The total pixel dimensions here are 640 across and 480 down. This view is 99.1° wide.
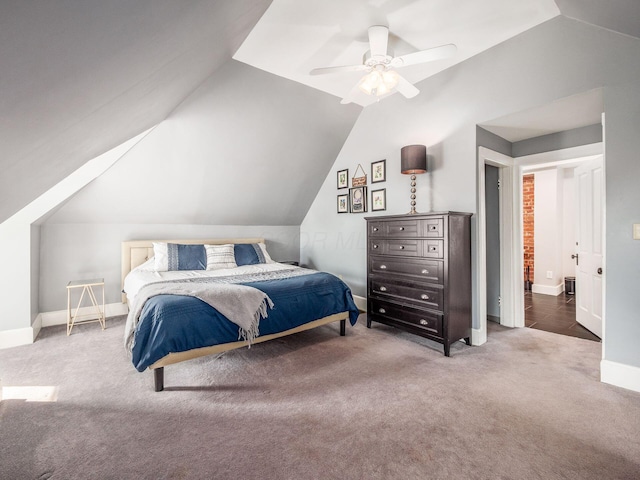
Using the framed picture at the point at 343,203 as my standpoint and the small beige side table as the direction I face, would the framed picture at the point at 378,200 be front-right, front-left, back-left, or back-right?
back-left

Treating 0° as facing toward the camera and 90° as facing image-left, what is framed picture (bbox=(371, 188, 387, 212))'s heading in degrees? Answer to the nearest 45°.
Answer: approximately 45°

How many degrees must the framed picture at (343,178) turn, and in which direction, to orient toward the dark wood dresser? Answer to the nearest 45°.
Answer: approximately 90° to its left

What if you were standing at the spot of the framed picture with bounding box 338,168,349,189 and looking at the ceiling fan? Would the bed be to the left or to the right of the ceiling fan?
right

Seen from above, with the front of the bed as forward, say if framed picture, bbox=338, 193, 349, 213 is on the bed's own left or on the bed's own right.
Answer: on the bed's own left

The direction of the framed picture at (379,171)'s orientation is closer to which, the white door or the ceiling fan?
the ceiling fan
